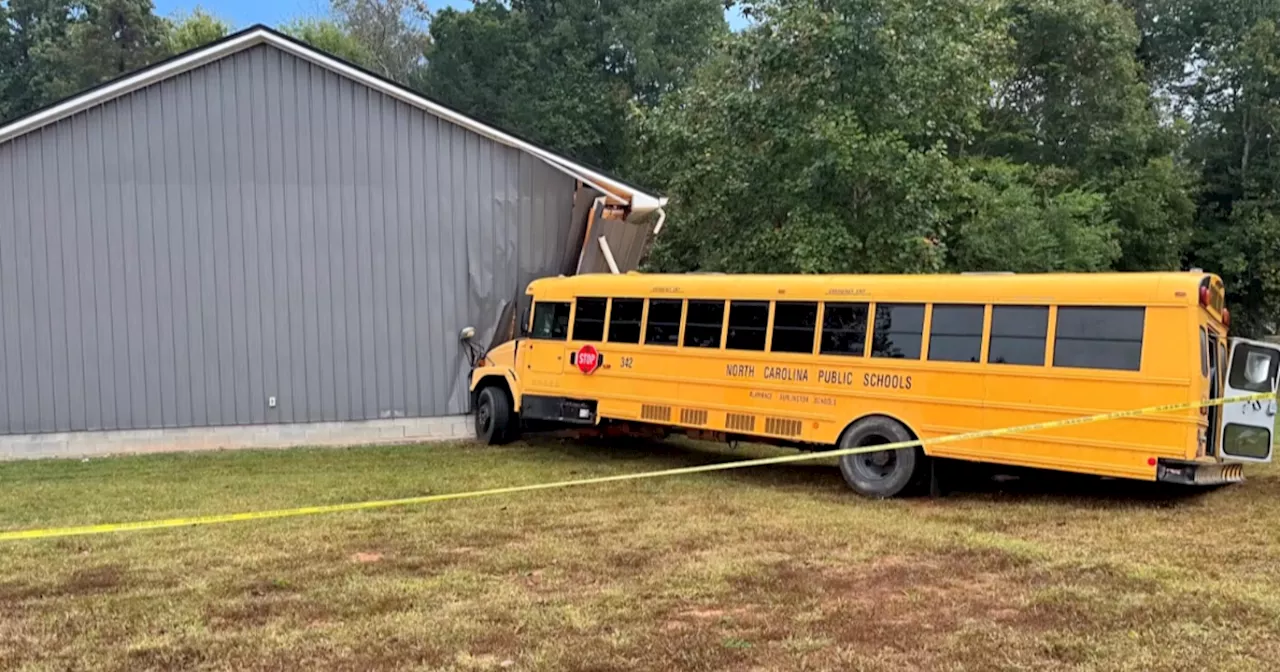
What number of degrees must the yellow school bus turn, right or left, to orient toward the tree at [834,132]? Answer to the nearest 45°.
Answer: approximately 45° to its right

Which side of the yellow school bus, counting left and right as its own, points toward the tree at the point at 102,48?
front

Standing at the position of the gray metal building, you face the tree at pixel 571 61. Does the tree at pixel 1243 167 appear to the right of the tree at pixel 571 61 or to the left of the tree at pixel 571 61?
right

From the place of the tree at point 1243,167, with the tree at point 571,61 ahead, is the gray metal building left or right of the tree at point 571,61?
left

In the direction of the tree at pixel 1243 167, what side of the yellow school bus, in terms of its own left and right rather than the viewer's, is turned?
right

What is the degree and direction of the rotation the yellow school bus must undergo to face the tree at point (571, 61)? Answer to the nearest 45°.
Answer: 0° — it already faces it

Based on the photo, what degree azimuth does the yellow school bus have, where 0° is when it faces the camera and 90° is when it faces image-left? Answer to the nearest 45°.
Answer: approximately 135°

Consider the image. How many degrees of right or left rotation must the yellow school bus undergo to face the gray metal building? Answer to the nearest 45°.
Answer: approximately 45° to its left
